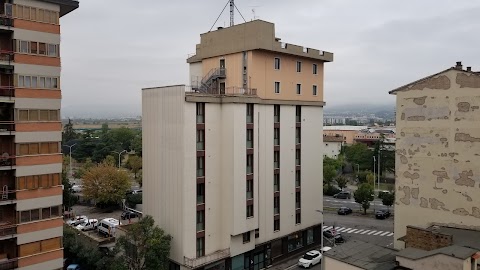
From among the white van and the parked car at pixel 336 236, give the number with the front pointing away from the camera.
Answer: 0

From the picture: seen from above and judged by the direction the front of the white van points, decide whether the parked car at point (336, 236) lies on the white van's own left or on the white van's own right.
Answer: on the white van's own left

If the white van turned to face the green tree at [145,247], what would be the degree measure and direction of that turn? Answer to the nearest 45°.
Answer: approximately 45° to its left

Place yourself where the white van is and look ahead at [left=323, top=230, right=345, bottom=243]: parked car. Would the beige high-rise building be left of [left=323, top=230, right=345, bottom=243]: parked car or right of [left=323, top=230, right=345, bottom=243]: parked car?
right
